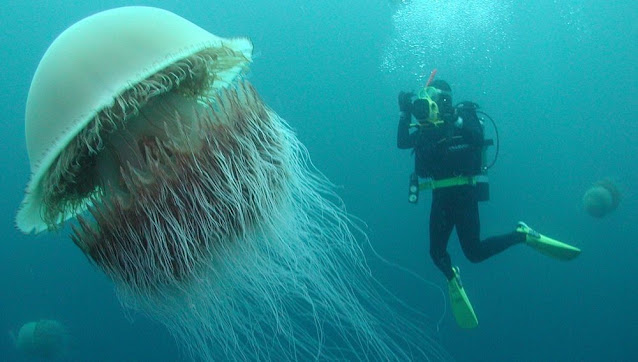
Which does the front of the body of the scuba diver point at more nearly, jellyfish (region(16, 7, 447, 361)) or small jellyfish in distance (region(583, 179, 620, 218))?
the jellyfish

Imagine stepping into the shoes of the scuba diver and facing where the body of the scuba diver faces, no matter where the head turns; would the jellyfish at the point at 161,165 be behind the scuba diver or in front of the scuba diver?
in front

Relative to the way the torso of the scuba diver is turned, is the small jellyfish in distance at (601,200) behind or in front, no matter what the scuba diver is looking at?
behind

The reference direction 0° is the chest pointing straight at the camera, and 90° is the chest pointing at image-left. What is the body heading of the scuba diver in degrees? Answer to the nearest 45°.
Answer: approximately 45°

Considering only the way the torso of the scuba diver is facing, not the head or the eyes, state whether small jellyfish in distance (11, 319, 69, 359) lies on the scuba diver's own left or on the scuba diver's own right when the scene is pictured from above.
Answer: on the scuba diver's own right

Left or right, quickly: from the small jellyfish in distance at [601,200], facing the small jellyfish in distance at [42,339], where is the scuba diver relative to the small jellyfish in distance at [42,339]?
left
